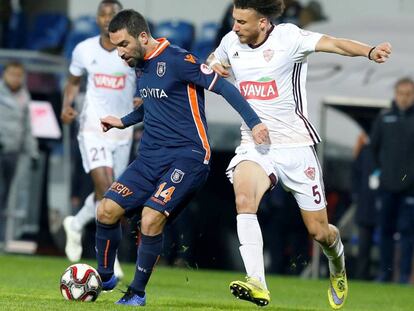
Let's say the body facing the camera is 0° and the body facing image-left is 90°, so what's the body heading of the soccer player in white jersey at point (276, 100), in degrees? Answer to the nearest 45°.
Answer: approximately 45°

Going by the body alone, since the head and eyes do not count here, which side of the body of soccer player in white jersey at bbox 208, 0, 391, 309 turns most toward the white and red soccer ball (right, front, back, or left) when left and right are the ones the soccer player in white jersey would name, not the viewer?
right

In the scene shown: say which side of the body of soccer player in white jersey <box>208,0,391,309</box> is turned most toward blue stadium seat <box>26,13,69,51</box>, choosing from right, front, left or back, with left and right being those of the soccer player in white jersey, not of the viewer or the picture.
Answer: right

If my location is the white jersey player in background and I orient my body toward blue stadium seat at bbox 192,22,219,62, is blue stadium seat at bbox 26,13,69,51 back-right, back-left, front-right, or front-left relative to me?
front-left

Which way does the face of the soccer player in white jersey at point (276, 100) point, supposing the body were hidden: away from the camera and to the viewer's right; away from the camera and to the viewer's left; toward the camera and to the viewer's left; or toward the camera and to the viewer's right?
toward the camera and to the viewer's left

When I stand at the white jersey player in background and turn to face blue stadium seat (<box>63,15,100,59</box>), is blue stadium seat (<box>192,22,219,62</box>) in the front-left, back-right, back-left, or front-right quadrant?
front-right

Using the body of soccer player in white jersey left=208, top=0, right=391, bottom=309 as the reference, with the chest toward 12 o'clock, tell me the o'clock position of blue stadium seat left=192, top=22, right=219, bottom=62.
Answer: The blue stadium seat is roughly at 4 o'clock from the soccer player in white jersey.

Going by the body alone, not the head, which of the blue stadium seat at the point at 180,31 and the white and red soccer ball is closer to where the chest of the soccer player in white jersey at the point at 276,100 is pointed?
the white and red soccer ball

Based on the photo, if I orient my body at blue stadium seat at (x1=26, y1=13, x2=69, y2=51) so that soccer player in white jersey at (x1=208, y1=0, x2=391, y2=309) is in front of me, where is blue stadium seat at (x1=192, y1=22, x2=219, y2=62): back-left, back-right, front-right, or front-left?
front-left

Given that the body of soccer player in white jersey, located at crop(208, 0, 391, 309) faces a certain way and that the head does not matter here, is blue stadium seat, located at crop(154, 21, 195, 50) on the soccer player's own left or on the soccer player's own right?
on the soccer player's own right

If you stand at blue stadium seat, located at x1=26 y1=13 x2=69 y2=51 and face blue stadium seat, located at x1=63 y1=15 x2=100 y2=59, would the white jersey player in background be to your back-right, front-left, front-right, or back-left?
front-right

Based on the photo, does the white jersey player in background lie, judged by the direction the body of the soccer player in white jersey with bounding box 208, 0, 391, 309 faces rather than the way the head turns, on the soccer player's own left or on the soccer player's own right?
on the soccer player's own right
